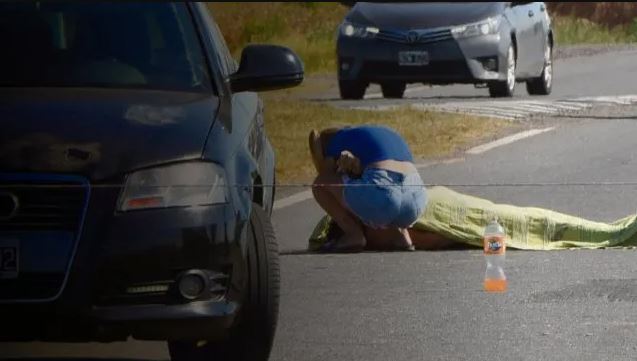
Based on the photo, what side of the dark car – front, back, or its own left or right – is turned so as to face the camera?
front
